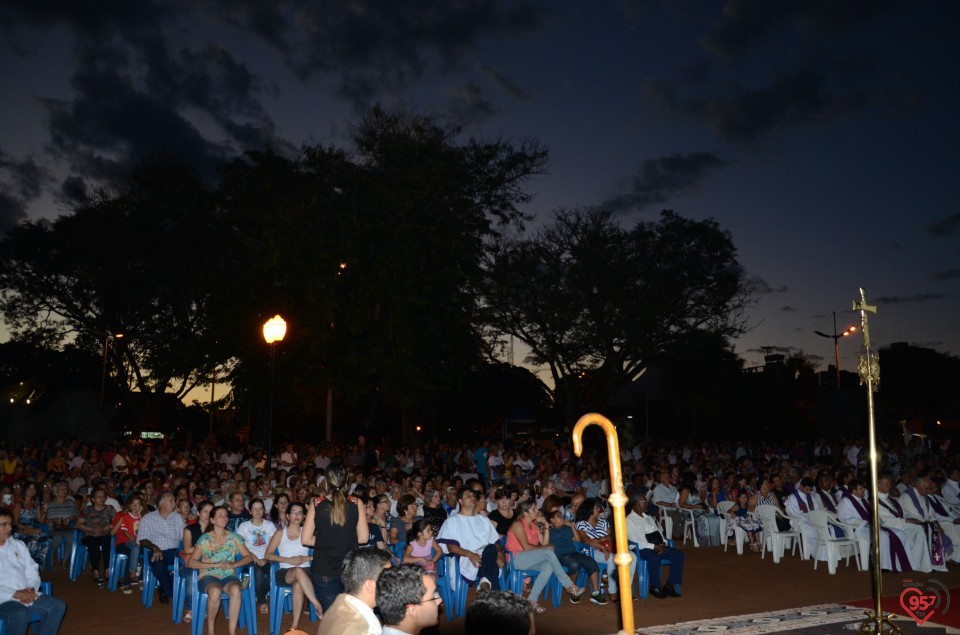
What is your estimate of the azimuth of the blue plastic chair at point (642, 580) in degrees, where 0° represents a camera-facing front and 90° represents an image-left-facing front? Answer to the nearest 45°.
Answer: approximately 315°

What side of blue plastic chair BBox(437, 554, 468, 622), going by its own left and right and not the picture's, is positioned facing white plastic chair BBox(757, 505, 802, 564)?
left

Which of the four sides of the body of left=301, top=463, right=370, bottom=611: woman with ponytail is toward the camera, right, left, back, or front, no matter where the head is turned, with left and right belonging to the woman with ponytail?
back

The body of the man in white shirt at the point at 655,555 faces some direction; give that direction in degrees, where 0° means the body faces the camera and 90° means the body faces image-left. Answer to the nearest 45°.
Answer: approximately 315°

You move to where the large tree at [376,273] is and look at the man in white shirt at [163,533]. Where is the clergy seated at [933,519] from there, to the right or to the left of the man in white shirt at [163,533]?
left

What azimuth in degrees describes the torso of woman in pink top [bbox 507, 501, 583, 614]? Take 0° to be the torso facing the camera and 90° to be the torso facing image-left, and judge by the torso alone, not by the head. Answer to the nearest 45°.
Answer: approximately 315°

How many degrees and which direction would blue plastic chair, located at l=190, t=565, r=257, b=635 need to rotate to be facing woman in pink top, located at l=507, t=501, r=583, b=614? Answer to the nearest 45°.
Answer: approximately 90° to its left

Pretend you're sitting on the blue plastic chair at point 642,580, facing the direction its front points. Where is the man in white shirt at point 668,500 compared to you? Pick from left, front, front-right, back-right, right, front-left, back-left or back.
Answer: back-left

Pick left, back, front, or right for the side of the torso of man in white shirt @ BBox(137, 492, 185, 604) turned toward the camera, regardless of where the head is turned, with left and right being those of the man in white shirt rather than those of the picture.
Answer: front

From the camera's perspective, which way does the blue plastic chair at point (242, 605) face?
toward the camera

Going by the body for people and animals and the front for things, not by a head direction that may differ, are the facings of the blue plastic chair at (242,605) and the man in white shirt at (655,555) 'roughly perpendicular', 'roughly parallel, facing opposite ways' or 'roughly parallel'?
roughly parallel

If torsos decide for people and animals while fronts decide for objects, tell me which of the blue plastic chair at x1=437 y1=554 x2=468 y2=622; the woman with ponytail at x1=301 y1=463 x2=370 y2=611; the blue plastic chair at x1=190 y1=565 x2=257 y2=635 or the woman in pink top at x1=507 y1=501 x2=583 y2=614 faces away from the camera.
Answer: the woman with ponytail

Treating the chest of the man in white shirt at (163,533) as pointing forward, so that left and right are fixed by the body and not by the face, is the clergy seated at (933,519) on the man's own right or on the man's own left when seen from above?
on the man's own left

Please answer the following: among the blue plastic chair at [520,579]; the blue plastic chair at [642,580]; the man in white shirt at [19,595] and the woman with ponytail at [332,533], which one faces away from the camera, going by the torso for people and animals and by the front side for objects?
the woman with ponytail

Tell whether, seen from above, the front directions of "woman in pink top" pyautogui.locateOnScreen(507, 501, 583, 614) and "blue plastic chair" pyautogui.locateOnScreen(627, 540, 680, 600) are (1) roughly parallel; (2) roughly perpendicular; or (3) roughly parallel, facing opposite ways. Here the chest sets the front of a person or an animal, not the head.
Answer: roughly parallel

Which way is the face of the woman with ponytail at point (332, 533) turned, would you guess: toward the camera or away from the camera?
away from the camera

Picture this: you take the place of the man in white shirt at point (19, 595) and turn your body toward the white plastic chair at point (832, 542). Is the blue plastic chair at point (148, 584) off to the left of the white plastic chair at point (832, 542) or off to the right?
left

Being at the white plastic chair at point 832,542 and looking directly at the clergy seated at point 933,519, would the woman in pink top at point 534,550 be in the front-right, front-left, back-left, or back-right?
back-right

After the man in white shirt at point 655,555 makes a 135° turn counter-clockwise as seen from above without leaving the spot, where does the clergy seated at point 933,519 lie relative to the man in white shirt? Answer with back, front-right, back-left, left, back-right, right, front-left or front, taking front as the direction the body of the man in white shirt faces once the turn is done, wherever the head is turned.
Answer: front-right

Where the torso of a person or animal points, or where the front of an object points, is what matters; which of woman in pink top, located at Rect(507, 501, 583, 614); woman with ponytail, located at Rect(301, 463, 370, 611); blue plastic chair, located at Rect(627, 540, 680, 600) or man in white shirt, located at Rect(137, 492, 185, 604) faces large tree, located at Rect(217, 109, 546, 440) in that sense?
the woman with ponytail

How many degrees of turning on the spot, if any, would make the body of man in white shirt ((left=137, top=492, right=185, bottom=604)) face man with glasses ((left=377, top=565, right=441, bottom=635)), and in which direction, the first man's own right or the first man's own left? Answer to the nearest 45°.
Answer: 0° — they already face them

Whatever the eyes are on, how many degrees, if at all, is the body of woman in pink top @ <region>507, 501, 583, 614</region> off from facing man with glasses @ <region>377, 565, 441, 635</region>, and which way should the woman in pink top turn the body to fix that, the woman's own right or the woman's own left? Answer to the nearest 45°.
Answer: approximately 45° to the woman's own right
